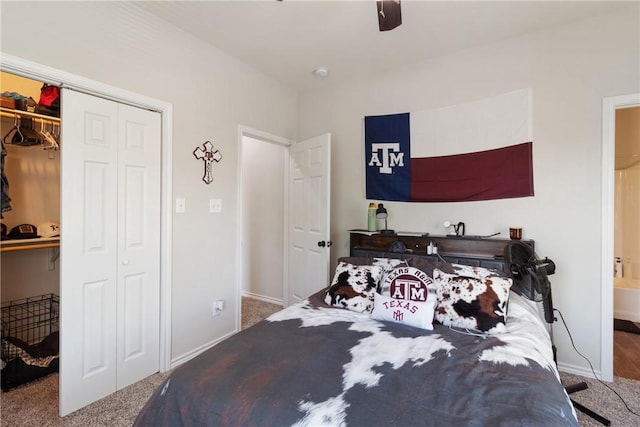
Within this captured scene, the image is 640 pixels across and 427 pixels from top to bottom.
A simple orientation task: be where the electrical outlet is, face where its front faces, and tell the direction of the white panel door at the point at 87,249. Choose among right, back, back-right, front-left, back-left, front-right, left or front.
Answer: right

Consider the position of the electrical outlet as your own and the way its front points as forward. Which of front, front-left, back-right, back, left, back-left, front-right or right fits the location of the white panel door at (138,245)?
right

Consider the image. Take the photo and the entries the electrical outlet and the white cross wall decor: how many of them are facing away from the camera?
0

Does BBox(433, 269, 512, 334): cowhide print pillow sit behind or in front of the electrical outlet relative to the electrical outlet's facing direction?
in front

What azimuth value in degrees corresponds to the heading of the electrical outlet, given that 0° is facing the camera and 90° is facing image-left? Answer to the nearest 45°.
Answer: approximately 315°

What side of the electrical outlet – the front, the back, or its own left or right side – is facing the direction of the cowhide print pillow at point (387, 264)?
front

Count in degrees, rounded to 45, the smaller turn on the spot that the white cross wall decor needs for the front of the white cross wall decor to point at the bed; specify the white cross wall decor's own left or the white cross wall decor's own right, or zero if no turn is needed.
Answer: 0° — it already faces it

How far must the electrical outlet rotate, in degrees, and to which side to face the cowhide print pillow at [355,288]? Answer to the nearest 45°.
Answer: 0° — it already faces it

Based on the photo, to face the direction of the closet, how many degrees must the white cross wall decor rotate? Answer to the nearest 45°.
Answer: approximately 135° to its right

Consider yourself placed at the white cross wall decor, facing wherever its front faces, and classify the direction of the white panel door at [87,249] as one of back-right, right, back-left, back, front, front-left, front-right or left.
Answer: right

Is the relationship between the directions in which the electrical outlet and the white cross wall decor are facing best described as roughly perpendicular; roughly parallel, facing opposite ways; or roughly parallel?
roughly parallel
